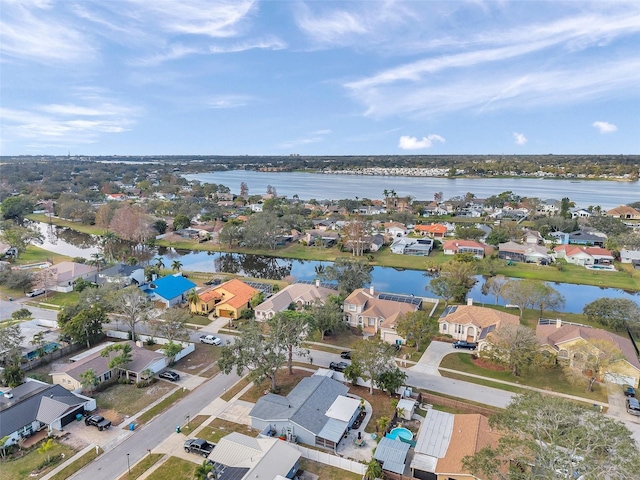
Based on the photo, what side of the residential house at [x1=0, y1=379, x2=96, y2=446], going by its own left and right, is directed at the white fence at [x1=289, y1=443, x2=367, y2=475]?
front

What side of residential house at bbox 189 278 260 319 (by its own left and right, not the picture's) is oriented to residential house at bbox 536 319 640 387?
left

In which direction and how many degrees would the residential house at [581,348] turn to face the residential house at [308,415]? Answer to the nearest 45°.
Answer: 0° — it already faces it

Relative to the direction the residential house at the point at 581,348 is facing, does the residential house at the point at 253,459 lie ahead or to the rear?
ahead

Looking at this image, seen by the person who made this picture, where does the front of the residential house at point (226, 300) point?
facing the viewer and to the left of the viewer

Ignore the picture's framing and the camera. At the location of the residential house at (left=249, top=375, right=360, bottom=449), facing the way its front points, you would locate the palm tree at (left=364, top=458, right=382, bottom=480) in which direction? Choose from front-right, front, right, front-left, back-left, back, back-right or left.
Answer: back

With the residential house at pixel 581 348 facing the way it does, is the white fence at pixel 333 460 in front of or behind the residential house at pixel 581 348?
in front

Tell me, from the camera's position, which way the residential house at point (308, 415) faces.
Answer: facing away from the viewer and to the left of the viewer

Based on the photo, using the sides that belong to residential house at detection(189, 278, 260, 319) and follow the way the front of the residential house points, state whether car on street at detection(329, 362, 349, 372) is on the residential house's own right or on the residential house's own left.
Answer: on the residential house's own left

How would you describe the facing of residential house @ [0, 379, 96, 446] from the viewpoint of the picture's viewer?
facing the viewer and to the right of the viewer

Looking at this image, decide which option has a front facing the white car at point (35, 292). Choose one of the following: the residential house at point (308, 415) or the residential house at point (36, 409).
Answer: the residential house at point (308, 415)

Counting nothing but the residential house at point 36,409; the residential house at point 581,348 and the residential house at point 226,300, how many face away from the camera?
0

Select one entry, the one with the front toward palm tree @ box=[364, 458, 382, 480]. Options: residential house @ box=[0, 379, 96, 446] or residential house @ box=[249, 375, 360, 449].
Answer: residential house @ box=[0, 379, 96, 446]

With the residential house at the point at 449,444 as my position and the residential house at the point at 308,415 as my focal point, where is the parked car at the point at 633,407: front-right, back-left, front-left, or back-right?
back-right
